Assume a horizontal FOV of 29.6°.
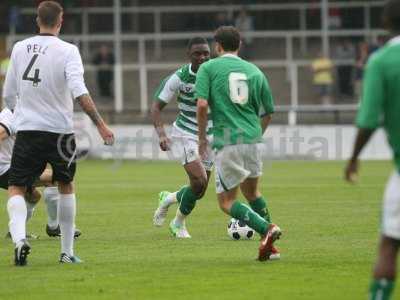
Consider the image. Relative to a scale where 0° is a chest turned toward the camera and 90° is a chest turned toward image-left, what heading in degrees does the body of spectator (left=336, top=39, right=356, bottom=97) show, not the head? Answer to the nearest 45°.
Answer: approximately 0°

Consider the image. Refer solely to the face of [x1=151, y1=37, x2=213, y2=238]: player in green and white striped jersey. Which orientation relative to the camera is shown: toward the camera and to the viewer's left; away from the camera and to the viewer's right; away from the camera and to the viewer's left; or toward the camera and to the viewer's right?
toward the camera and to the viewer's right

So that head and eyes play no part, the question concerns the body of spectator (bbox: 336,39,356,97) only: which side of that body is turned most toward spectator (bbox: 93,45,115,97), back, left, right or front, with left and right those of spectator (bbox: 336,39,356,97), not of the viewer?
right

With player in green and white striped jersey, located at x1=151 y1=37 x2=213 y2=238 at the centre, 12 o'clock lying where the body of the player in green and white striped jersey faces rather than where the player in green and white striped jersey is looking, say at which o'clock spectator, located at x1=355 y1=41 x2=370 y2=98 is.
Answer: The spectator is roughly at 8 o'clock from the player in green and white striped jersey.

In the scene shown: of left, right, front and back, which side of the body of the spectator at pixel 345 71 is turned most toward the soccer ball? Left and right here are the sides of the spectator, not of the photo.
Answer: front

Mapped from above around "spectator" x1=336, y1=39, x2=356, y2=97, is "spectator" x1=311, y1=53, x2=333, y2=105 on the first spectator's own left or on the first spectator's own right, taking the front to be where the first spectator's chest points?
on the first spectator's own right

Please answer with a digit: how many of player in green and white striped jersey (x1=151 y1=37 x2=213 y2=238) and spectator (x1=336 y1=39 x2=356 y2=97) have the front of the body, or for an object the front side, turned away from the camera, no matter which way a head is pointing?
0

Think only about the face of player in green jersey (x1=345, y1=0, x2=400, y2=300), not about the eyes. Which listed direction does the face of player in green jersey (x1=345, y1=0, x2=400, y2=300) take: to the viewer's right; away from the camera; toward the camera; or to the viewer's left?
away from the camera

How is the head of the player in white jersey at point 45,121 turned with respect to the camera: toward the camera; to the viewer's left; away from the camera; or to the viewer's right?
away from the camera

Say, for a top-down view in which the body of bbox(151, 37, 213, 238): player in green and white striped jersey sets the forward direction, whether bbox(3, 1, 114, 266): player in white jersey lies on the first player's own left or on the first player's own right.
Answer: on the first player's own right

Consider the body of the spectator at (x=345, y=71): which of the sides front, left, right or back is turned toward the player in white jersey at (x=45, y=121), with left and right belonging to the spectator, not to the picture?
front
